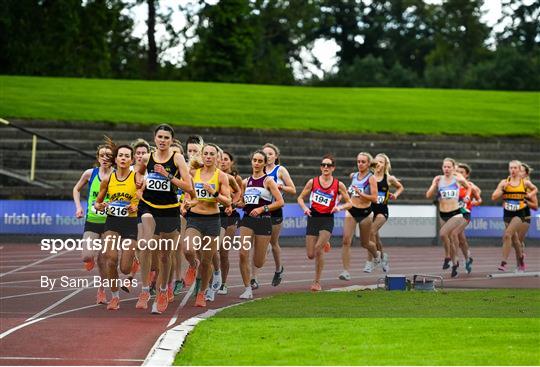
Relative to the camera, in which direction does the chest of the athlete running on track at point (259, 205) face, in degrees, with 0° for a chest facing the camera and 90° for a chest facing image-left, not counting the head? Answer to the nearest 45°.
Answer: approximately 45°

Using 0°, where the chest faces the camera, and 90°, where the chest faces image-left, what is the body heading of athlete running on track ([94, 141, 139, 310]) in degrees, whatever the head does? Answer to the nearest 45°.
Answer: approximately 0°

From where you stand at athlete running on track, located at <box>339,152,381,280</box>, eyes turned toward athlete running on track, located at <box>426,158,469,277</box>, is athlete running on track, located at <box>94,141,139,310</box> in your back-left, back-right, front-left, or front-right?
back-right

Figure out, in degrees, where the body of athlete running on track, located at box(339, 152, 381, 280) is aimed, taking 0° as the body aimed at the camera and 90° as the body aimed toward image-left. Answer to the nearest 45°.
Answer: approximately 45°

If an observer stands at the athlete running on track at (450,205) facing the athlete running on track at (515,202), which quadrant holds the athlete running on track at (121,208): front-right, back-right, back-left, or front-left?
back-right
